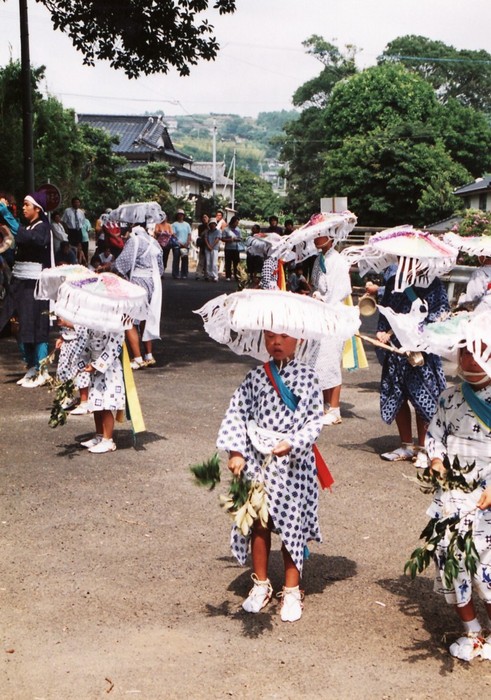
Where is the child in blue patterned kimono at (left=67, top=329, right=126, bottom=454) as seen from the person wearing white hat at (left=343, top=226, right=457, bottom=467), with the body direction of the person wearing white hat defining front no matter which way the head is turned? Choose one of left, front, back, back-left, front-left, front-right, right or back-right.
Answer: front-right

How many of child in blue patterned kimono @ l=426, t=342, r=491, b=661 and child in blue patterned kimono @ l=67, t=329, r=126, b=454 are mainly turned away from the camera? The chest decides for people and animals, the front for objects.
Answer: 0

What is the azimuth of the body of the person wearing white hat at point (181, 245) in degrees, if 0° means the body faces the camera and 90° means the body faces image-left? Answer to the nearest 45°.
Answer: approximately 0°

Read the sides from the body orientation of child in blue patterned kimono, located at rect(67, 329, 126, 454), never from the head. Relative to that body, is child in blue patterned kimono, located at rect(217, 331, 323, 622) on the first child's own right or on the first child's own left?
on the first child's own left

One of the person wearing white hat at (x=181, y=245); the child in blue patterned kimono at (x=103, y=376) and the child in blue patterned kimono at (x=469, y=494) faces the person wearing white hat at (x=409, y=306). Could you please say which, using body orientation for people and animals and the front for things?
the person wearing white hat at (x=181, y=245)

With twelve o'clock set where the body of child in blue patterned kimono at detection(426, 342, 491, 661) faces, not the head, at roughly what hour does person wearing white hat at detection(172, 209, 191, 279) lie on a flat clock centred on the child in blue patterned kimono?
The person wearing white hat is roughly at 4 o'clock from the child in blue patterned kimono.

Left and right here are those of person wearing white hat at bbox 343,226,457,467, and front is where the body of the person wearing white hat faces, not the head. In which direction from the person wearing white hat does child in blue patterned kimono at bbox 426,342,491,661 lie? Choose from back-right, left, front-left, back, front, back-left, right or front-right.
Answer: front-left

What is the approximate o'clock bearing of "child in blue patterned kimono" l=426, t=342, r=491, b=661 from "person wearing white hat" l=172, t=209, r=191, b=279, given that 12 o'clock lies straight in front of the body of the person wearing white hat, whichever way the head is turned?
The child in blue patterned kimono is roughly at 12 o'clock from the person wearing white hat.

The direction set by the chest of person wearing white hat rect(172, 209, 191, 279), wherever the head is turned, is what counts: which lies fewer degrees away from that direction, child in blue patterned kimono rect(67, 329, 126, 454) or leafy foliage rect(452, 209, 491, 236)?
the child in blue patterned kimono

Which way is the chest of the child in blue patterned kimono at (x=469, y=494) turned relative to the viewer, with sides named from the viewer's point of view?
facing the viewer and to the left of the viewer

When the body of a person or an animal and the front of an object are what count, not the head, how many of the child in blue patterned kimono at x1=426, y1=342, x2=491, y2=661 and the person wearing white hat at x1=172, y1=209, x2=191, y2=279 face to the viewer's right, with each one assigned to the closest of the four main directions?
0
